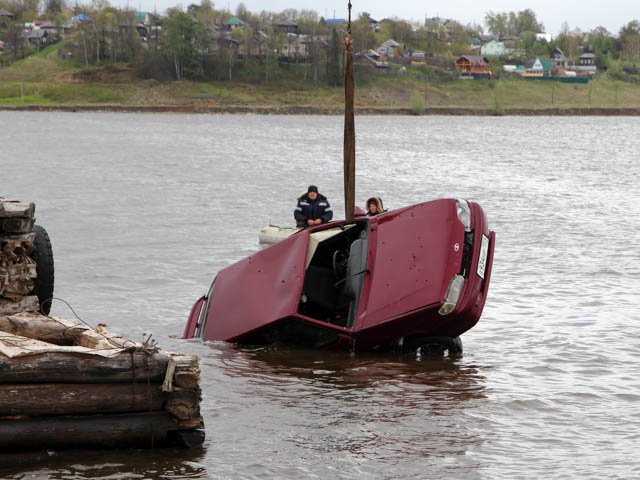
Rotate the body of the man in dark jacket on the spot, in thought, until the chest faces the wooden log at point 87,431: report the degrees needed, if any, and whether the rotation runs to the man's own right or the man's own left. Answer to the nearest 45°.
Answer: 0° — they already face it

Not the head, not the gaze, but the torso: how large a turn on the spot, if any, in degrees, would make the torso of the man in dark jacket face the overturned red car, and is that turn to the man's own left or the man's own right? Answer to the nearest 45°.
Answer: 0° — they already face it

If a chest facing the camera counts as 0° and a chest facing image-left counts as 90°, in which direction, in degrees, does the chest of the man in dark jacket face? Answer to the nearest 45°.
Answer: approximately 0°

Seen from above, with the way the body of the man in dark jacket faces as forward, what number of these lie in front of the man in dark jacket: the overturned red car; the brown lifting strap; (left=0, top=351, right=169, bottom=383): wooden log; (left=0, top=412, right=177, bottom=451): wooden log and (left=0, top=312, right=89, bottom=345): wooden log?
5

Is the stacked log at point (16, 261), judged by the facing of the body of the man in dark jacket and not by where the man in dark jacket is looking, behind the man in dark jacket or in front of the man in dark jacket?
in front

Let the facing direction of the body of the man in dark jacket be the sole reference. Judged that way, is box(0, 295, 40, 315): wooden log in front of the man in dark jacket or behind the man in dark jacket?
in front

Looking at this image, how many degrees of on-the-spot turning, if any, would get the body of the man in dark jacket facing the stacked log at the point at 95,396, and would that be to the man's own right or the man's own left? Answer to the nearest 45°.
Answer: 0° — they already face it

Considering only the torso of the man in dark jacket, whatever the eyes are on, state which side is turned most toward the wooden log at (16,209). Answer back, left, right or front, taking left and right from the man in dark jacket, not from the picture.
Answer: front

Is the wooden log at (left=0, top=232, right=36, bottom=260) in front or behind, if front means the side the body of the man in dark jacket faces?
in front

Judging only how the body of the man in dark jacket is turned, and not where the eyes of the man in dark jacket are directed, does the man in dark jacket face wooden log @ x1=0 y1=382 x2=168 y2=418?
yes
